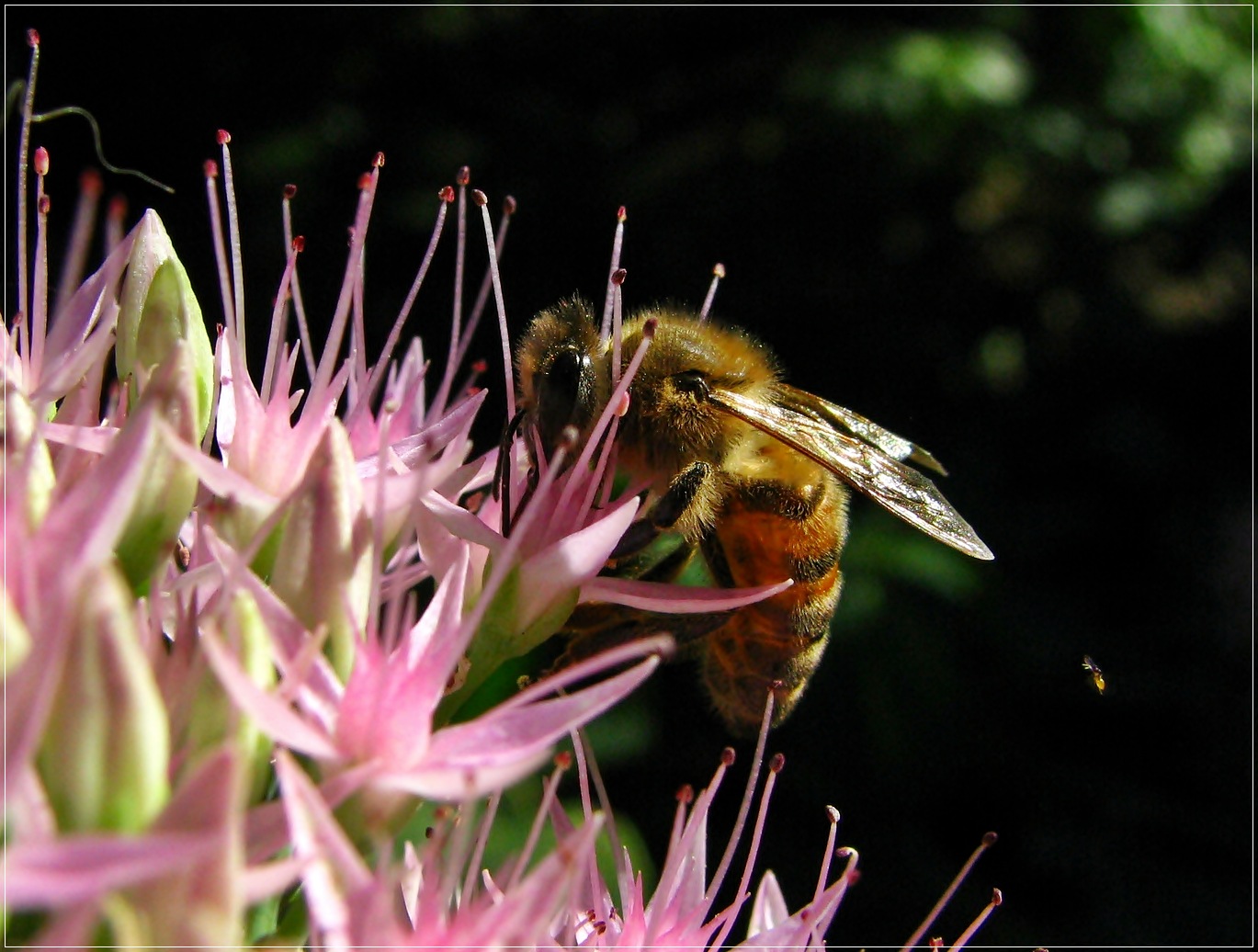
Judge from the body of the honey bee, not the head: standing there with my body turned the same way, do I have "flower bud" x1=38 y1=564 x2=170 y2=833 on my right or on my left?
on my left

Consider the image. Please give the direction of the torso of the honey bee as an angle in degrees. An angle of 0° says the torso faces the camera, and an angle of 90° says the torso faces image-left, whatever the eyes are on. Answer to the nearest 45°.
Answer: approximately 90°

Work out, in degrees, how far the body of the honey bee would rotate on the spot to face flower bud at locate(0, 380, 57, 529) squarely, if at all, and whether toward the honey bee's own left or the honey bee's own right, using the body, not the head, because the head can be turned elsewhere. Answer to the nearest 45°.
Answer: approximately 45° to the honey bee's own left

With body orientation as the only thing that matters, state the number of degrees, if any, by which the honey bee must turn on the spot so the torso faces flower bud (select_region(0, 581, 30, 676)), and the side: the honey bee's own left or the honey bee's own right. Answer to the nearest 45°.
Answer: approximately 45° to the honey bee's own left
